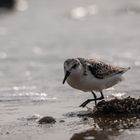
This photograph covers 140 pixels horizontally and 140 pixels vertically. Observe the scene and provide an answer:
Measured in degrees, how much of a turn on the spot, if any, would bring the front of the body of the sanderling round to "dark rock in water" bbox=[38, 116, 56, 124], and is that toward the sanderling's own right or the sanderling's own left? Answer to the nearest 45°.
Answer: approximately 45° to the sanderling's own left

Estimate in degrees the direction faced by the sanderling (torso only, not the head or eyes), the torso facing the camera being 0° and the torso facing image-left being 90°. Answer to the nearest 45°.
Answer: approximately 90°

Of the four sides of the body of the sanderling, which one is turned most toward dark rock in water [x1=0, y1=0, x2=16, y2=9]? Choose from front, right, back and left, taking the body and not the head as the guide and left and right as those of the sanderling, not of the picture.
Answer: right
